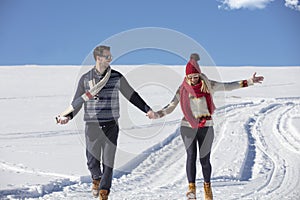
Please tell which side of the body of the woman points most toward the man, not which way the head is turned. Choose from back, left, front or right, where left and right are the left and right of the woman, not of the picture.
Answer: right

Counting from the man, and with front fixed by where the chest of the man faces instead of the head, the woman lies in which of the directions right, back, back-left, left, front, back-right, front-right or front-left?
left

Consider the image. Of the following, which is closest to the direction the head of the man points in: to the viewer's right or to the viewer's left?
to the viewer's right

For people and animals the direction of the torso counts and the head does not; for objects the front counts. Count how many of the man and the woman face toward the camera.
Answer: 2
